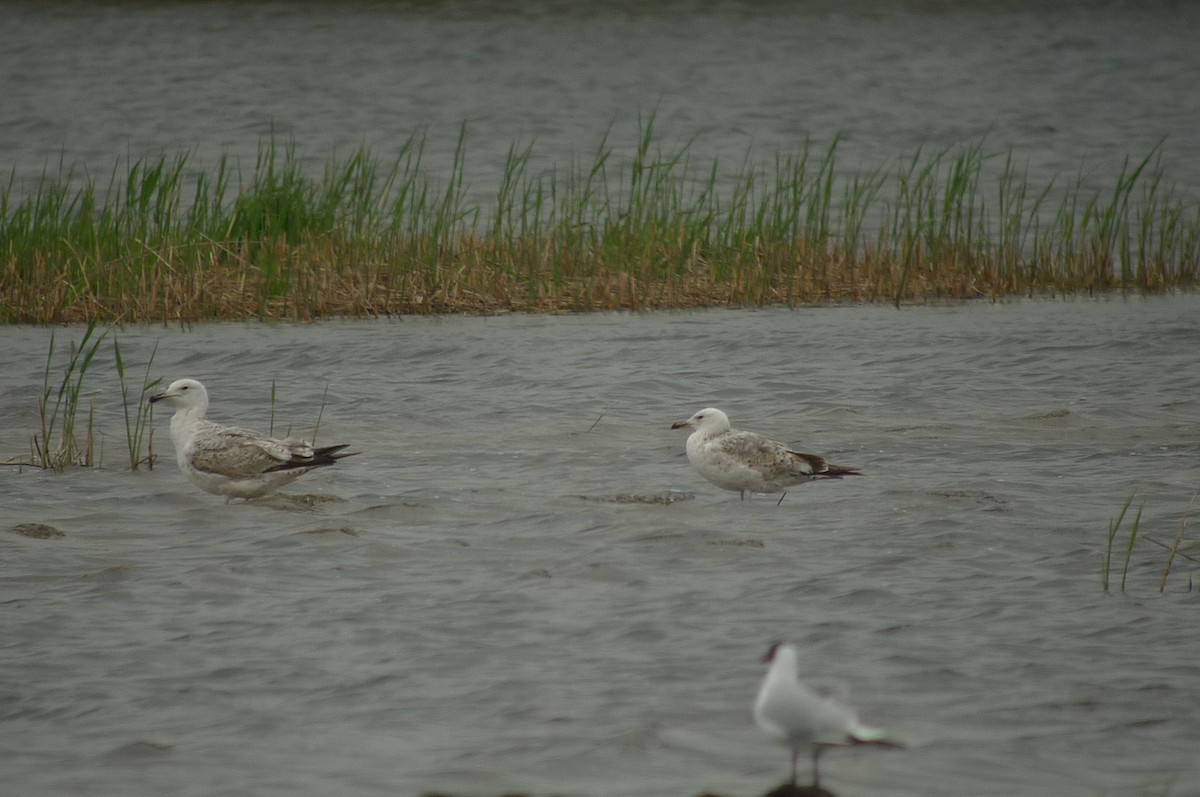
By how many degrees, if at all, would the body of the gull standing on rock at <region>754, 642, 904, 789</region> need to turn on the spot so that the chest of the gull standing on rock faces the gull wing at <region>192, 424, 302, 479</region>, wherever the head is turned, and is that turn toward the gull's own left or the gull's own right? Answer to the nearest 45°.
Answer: approximately 45° to the gull's own right

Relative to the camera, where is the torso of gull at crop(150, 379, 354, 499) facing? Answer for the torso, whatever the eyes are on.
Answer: to the viewer's left

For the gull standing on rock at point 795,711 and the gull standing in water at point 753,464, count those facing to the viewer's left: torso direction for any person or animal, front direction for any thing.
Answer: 2

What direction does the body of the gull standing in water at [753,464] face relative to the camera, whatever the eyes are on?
to the viewer's left

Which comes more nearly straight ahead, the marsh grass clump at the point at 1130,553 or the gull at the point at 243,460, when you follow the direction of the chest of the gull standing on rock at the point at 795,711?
the gull

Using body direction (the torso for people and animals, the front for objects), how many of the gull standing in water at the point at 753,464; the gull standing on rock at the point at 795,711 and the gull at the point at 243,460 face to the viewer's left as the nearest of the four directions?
3

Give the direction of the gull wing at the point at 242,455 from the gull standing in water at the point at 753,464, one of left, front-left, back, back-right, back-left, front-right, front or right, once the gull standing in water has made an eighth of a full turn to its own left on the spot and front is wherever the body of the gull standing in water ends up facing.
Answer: front-right

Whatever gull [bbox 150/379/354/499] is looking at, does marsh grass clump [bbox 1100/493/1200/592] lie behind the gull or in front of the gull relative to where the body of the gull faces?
behind

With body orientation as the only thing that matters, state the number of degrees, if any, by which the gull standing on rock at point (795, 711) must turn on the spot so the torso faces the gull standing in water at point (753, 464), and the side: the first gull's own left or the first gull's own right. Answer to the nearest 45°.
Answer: approximately 90° to the first gull's own right

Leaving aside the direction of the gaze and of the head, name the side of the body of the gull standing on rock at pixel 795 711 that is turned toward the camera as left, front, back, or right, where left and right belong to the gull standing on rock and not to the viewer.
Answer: left

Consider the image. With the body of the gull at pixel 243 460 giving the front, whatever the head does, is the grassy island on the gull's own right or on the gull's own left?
on the gull's own right
